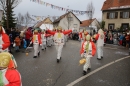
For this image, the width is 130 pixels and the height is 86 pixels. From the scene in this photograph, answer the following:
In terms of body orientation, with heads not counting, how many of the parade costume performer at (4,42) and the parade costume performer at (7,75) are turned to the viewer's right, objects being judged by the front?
0

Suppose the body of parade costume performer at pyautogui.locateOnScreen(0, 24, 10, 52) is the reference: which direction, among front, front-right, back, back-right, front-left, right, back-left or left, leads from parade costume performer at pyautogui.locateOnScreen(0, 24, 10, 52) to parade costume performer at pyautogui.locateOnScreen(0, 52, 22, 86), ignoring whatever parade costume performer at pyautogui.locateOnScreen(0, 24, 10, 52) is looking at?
front-left

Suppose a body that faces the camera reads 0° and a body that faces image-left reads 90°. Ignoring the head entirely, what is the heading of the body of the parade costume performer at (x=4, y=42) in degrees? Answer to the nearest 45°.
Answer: approximately 45°
